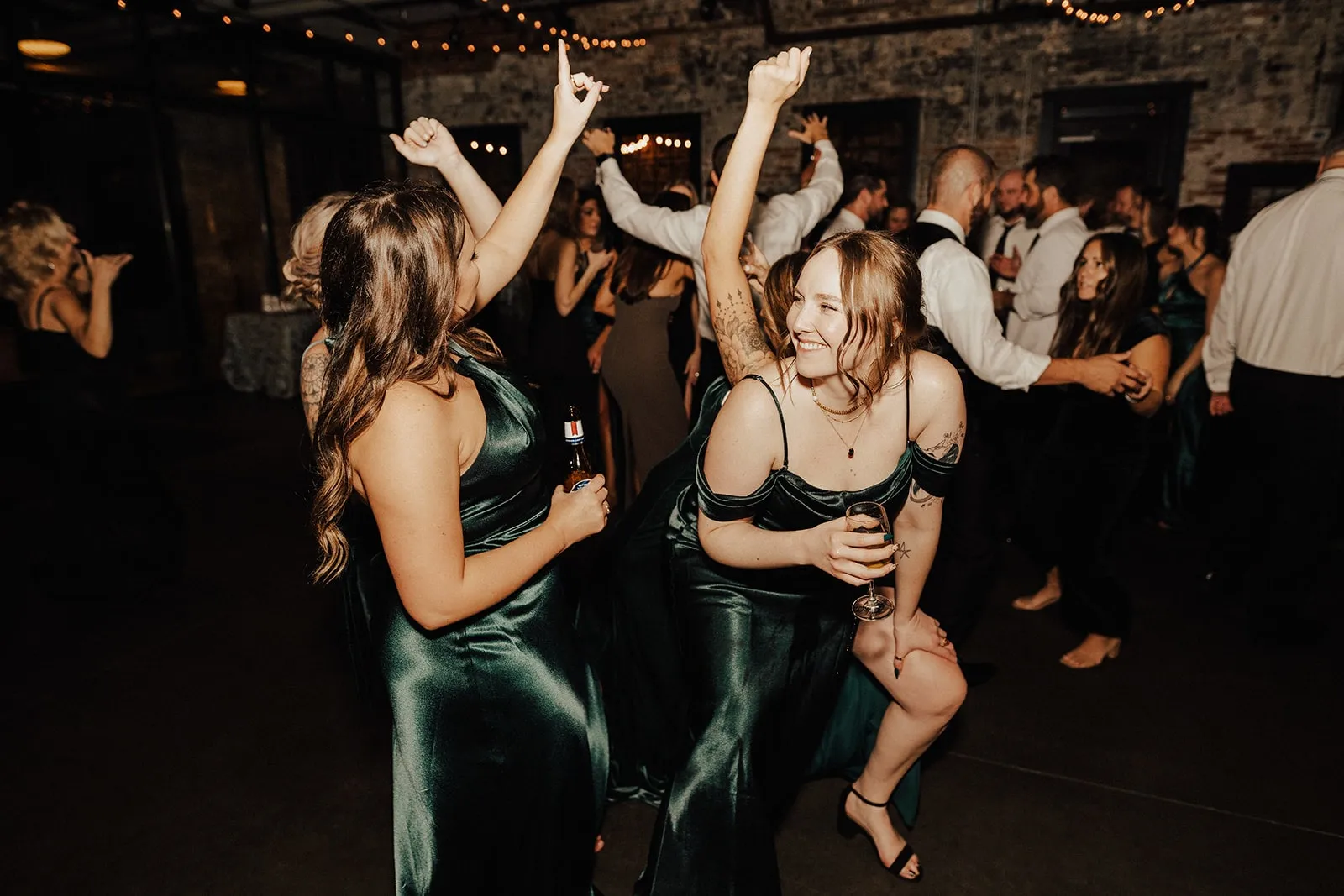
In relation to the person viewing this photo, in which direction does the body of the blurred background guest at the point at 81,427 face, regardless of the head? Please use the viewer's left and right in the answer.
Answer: facing away from the viewer and to the right of the viewer

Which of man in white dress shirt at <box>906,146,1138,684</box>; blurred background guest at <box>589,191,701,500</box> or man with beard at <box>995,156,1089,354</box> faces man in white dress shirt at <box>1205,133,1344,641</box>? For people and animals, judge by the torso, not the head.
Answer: man in white dress shirt at <box>906,146,1138,684</box>

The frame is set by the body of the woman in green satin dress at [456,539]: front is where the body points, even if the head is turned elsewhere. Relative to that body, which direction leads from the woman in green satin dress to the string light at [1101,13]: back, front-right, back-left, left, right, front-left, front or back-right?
front-left

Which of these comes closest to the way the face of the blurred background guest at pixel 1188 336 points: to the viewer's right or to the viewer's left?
to the viewer's left

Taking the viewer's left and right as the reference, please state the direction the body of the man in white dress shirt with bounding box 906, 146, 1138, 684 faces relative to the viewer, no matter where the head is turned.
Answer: facing away from the viewer and to the right of the viewer
